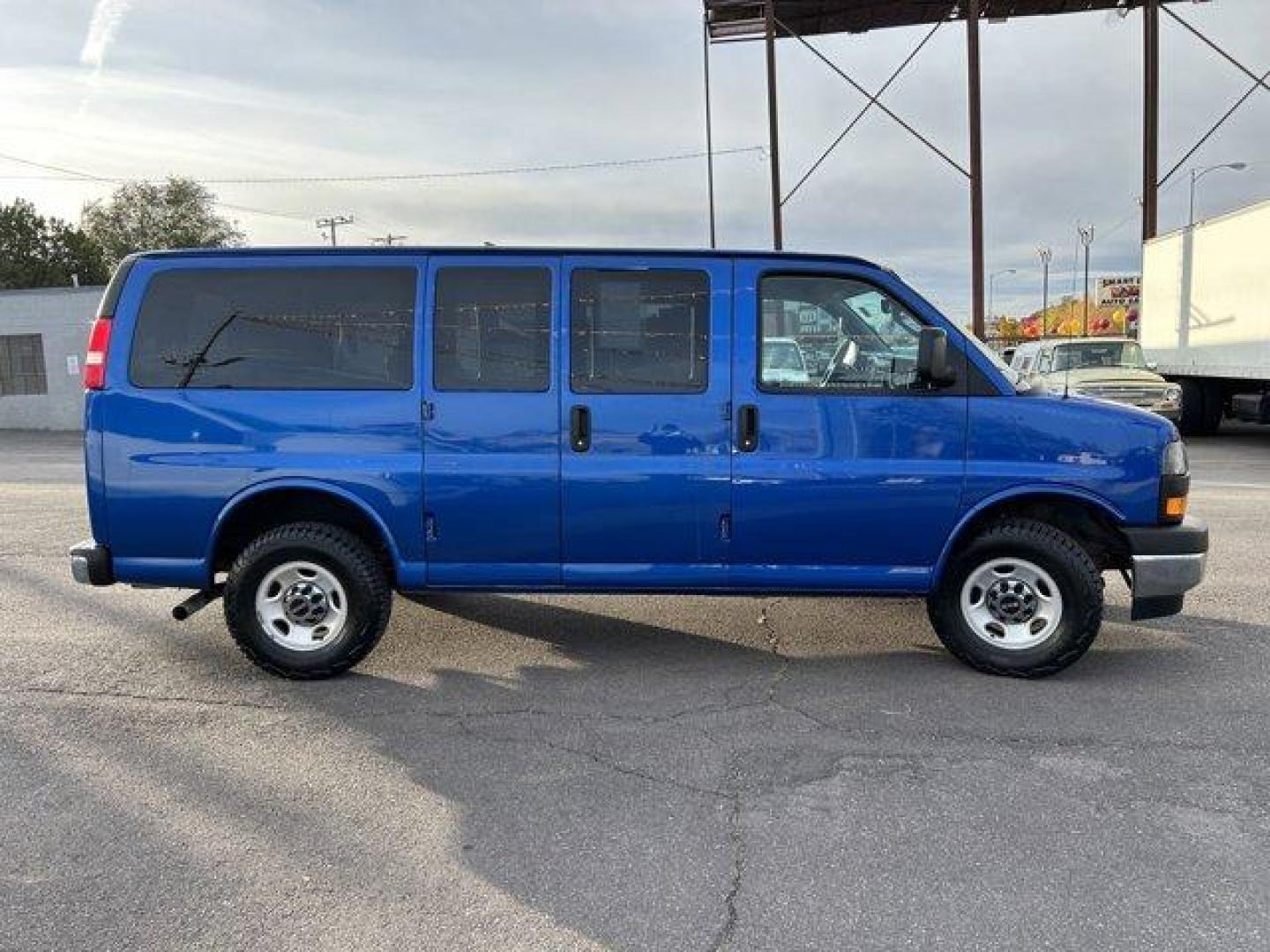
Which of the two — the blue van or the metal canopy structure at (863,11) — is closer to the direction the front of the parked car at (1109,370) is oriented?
the blue van

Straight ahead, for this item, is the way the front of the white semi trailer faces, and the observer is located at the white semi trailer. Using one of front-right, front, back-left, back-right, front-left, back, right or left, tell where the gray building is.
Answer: back-right

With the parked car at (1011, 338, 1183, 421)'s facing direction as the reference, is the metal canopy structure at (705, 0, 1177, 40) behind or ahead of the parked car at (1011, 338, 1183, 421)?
behind

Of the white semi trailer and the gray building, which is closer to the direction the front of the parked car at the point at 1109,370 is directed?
the white semi trailer

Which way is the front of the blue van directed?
to the viewer's right

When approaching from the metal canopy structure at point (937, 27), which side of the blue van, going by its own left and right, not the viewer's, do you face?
left

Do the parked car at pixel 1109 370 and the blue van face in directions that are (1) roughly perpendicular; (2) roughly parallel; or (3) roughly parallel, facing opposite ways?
roughly perpendicular

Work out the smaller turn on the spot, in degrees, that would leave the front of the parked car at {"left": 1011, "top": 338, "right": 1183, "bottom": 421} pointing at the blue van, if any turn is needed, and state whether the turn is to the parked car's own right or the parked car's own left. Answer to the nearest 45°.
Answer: approximately 45° to the parked car's own right

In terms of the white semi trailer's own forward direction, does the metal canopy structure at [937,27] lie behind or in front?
behind

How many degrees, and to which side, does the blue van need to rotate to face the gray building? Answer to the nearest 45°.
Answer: approximately 135° to its left
